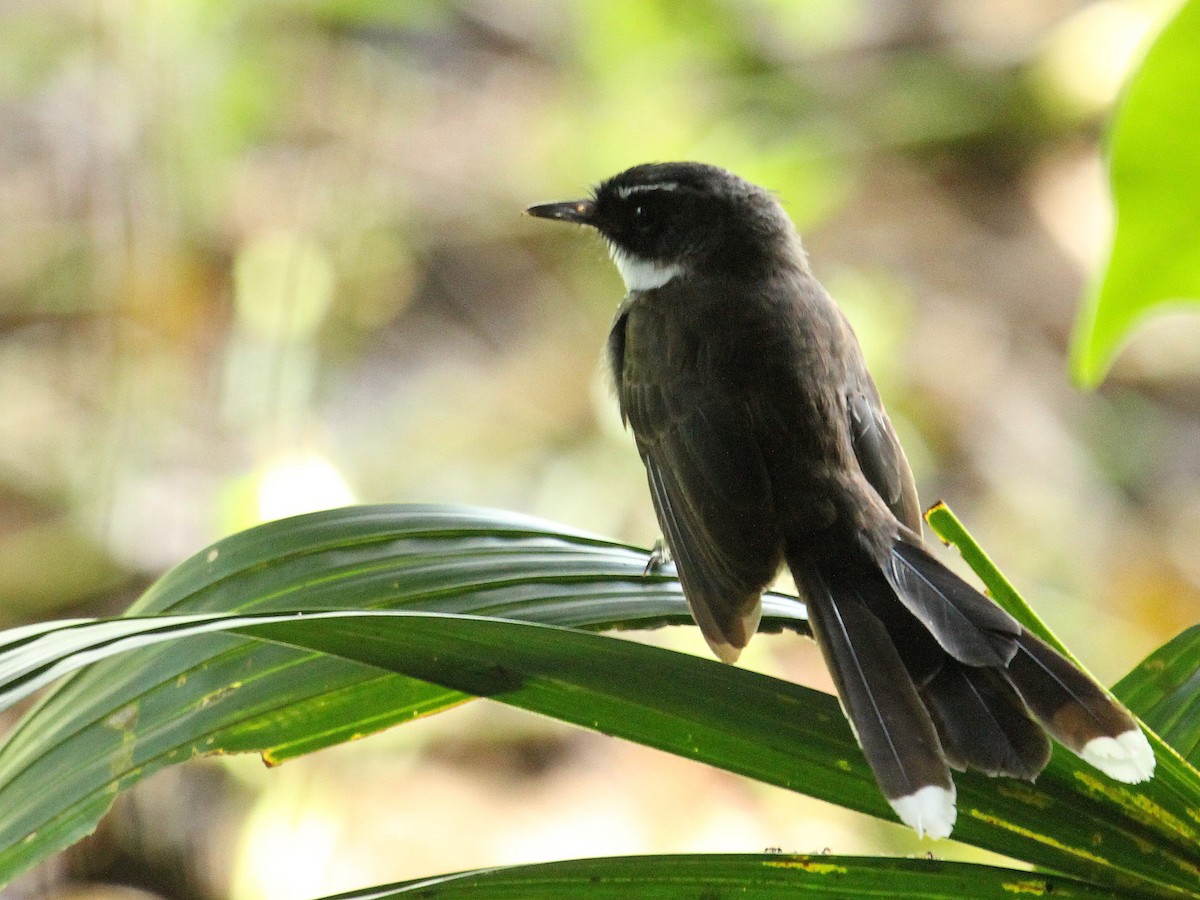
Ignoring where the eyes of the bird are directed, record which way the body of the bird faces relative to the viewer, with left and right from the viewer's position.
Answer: facing away from the viewer and to the left of the viewer

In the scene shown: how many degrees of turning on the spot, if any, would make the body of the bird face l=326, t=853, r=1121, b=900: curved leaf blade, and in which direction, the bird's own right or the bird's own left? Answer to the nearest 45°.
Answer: approximately 135° to the bird's own left

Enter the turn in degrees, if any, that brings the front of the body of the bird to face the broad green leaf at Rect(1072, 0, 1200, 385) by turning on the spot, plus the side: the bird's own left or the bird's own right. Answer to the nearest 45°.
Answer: approximately 90° to the bird's own right
